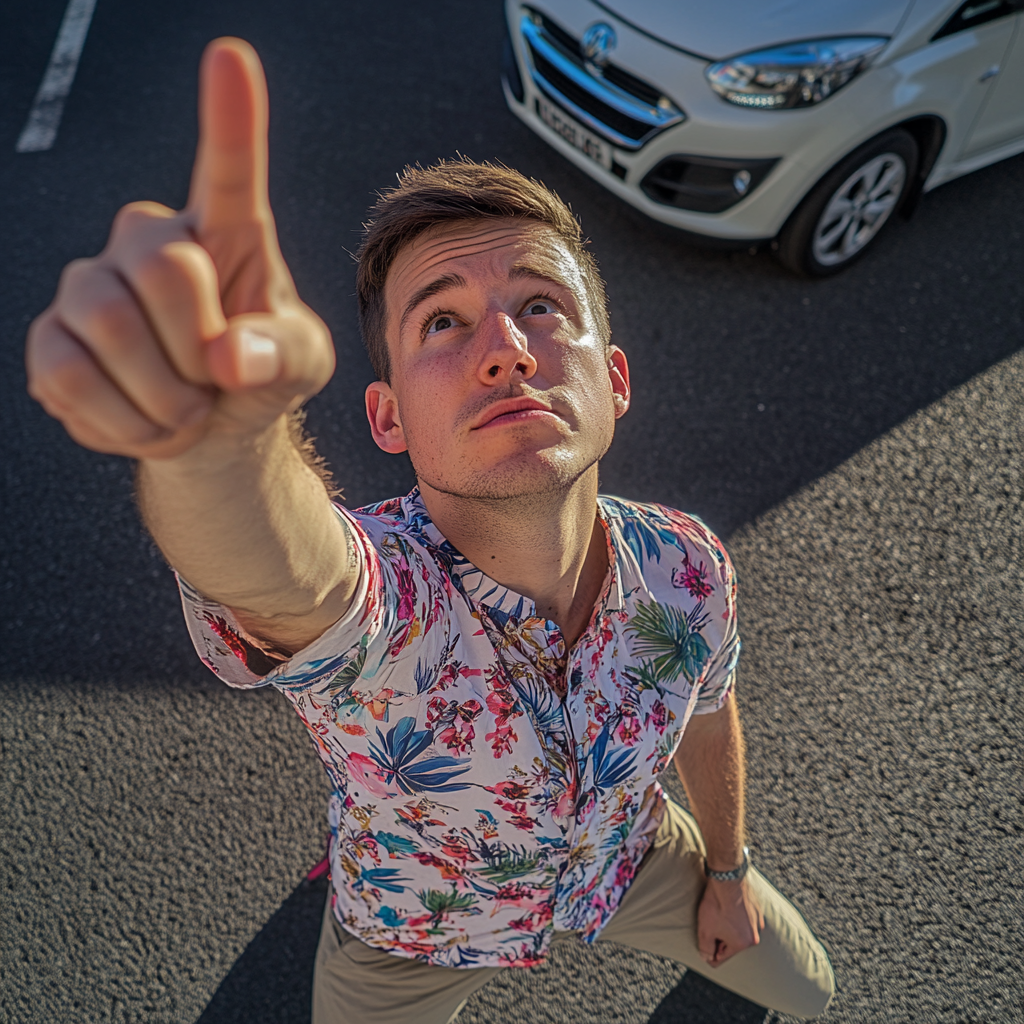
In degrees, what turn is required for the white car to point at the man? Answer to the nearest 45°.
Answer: approximately 45° to its left

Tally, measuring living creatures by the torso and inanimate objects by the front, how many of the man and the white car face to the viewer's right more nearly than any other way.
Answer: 0

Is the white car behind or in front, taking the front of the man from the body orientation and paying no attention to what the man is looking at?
behind

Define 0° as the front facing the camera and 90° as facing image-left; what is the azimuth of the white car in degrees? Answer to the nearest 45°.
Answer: approximately 45°

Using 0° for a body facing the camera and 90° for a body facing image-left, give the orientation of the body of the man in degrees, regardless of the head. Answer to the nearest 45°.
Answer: approximately 0°
